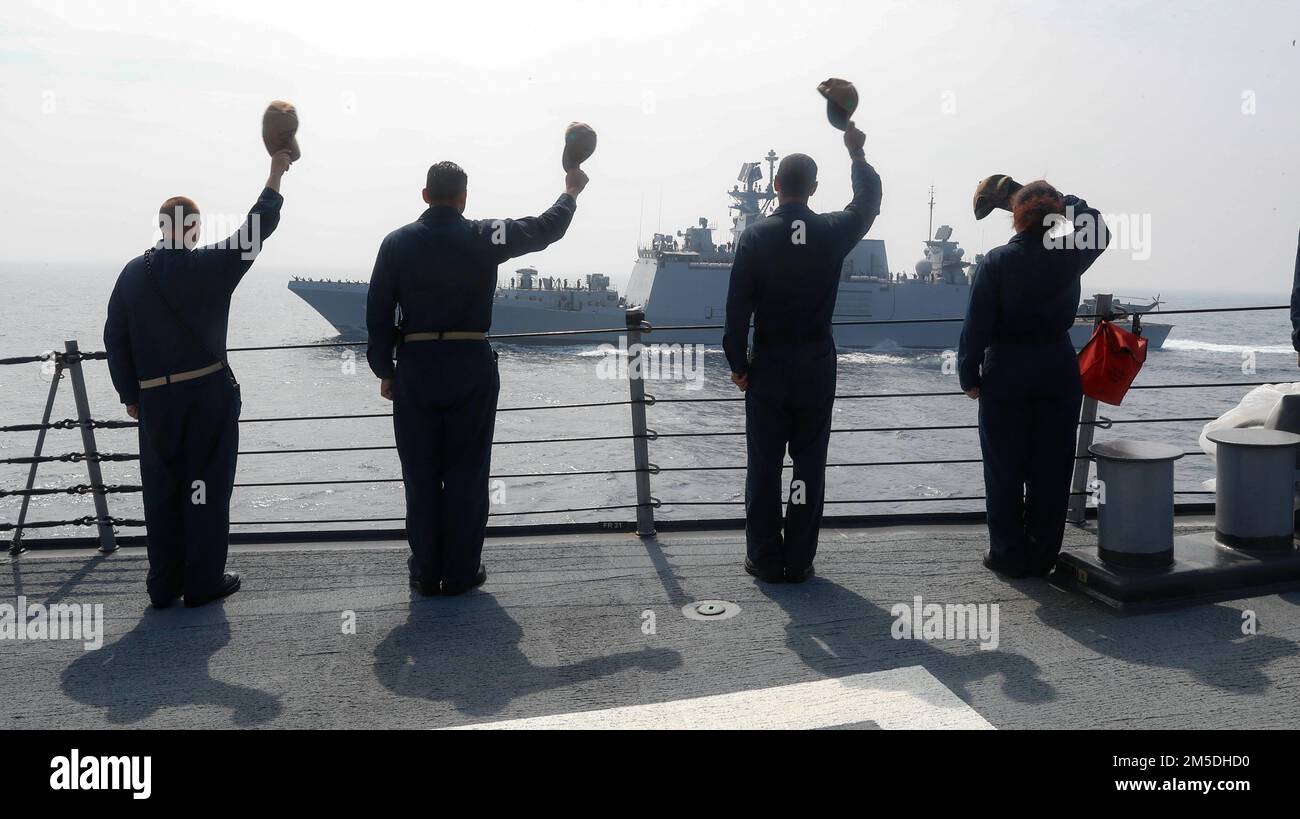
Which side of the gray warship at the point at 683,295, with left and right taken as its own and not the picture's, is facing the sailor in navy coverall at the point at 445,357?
left

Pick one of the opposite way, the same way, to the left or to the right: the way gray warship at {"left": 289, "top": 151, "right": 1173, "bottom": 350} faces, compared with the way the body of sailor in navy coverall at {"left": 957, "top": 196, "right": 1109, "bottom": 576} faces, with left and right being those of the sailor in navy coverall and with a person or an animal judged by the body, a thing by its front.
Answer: to the left

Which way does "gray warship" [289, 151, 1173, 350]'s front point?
to the viewer's left

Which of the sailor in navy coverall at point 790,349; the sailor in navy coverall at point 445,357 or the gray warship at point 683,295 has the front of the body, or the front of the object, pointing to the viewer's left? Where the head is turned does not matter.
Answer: the gray warship

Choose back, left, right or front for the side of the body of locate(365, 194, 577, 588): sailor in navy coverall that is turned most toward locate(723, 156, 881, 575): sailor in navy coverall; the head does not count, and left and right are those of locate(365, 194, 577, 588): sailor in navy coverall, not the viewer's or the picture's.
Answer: right

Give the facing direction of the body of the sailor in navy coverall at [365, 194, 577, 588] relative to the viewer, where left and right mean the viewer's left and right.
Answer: facing away from the viewer

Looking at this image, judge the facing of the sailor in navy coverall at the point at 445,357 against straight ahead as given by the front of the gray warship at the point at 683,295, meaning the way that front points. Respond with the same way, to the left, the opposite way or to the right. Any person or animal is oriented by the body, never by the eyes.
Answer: to the right

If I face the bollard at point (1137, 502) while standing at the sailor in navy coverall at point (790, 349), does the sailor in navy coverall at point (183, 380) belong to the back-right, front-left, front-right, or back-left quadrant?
back-right

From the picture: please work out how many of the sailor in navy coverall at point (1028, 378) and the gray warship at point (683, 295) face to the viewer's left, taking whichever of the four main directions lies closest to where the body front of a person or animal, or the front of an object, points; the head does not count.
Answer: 1

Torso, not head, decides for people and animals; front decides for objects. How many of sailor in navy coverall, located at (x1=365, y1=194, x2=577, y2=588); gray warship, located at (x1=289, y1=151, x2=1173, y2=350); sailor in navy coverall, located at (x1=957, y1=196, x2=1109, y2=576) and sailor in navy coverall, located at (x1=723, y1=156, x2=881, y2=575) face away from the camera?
3

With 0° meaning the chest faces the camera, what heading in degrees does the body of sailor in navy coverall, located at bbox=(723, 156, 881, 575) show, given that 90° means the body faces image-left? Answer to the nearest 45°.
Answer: approximately 180°

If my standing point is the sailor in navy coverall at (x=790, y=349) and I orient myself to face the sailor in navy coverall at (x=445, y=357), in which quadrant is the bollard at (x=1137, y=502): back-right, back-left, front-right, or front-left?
back-left

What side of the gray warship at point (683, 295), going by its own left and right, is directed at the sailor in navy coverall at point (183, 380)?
left

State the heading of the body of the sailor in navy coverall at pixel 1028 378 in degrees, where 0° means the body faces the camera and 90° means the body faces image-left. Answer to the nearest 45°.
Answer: approximately 180°

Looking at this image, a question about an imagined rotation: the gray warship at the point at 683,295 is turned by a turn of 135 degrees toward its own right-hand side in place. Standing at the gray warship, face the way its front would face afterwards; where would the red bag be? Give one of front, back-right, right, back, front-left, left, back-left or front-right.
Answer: back-right

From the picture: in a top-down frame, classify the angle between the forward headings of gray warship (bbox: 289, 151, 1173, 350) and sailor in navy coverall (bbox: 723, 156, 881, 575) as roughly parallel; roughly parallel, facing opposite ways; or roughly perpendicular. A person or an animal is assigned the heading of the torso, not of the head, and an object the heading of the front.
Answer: roughly perpendicular
